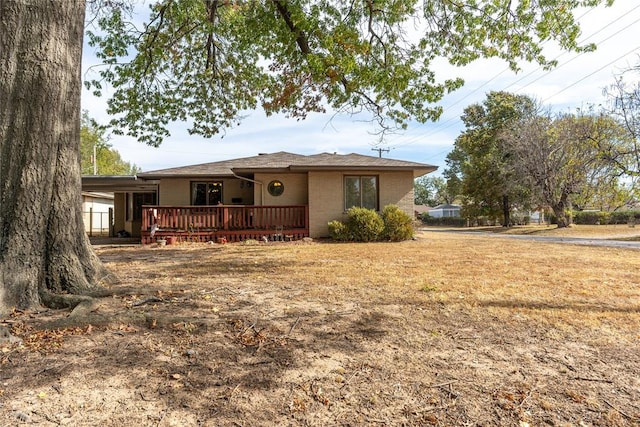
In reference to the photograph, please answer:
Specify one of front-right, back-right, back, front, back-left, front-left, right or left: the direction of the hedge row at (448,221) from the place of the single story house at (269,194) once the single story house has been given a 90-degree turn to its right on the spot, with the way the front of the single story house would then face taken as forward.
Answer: back-right

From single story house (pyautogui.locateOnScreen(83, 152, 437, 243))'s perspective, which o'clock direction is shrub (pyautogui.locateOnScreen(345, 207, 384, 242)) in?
The shrub is roughly at 10 o'clock from the single story house.

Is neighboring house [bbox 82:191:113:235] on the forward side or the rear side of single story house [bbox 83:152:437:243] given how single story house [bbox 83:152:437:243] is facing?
on the rear side

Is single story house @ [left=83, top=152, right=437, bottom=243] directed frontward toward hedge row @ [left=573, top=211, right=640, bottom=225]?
no

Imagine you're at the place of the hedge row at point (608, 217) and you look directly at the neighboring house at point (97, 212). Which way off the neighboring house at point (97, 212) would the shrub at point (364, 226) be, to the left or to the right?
left

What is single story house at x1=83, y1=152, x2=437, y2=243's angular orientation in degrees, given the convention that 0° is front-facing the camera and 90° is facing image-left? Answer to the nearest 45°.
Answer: approximately 0°

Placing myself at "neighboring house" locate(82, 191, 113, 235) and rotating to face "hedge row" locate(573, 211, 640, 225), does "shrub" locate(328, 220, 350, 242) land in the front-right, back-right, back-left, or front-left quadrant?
front-right
